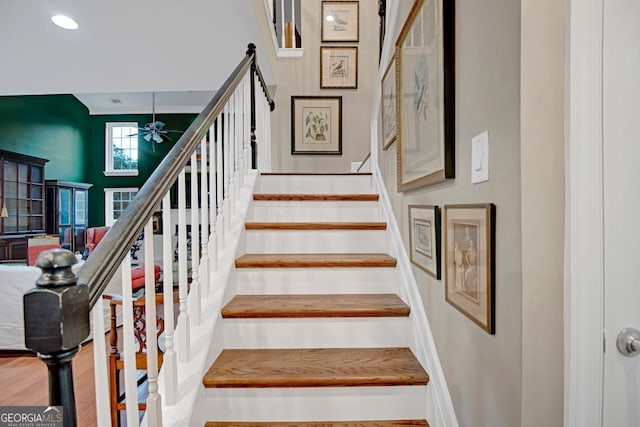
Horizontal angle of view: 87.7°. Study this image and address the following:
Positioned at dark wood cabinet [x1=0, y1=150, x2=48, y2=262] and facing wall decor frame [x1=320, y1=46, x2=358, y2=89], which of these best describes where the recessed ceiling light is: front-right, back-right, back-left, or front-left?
front-right

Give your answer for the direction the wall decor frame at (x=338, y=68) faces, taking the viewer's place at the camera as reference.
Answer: facing the viewer

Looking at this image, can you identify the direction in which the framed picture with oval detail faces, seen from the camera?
facing the viewer and to the left of the viewer

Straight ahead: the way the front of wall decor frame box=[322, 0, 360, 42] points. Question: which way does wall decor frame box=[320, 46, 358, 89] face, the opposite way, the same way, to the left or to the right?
the same way

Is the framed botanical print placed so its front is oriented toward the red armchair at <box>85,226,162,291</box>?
no

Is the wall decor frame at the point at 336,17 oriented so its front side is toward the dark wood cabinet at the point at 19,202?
no

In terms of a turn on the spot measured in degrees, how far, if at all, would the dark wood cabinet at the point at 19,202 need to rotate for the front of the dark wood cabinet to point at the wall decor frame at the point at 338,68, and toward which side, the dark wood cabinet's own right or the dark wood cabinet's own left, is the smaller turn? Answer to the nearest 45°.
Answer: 0° — it already faces it

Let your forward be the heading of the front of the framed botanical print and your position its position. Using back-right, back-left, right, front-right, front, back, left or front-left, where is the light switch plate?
front

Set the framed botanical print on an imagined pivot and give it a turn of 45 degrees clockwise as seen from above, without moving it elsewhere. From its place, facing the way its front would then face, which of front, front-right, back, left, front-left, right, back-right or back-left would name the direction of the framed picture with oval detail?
front-left

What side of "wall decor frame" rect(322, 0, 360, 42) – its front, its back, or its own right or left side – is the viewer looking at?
front

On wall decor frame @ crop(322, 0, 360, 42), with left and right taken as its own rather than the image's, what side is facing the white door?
front

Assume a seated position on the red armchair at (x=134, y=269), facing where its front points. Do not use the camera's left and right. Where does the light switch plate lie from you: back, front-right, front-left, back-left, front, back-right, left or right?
front-right

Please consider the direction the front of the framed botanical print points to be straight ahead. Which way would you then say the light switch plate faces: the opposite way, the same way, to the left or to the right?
to the right

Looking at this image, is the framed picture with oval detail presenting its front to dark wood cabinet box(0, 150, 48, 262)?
no

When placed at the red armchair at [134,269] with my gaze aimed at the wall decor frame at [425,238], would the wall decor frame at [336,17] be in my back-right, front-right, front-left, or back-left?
front-left

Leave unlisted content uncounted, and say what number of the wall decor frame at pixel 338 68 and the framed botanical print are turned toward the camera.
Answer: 2

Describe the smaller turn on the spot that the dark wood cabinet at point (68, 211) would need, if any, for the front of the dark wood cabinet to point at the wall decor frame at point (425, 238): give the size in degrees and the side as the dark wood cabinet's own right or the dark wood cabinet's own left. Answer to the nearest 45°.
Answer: approximately 45° to the dark wood cabinet's own right
